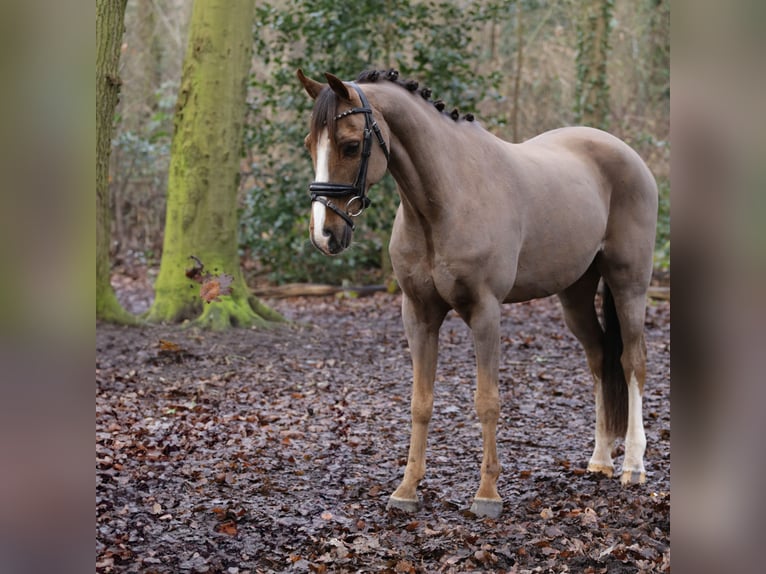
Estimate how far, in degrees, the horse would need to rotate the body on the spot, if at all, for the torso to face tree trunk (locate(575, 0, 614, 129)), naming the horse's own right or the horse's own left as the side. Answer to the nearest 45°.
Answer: approximately 135° to the horse's own right

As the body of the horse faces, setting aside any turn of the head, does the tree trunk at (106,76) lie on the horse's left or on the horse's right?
on the horse's right

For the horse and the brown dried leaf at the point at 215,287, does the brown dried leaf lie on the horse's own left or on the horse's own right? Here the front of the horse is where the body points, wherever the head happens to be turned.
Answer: on the horse's own right

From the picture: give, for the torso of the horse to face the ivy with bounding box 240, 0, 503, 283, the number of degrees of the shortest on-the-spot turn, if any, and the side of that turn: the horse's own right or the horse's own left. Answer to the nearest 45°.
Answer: approximately 135° to the horse's own right

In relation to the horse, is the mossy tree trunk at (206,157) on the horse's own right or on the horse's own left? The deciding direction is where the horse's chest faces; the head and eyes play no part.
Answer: on the horse's own right

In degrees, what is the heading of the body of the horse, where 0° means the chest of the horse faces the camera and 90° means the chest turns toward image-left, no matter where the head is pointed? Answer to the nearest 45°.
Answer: approximately 45°
